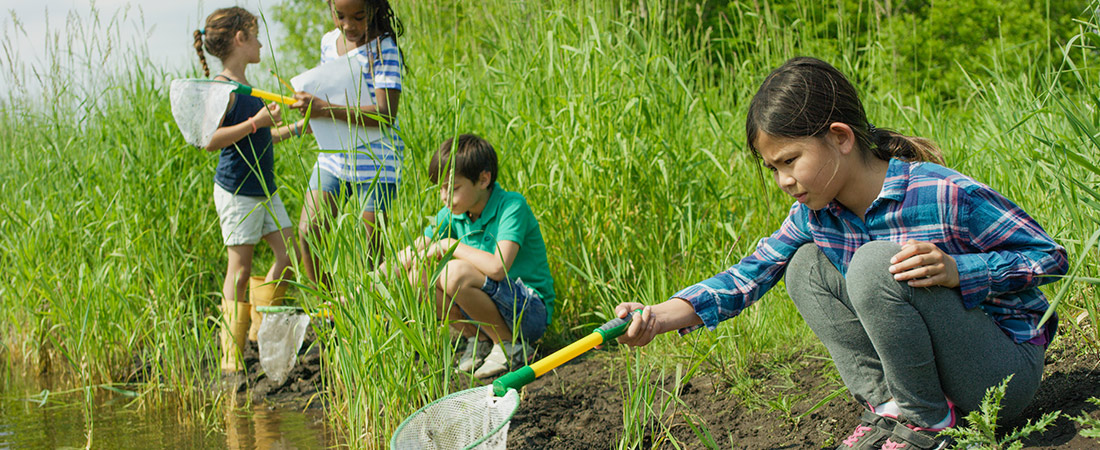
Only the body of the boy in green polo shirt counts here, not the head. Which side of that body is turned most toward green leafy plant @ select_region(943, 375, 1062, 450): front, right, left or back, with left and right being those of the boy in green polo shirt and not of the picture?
left

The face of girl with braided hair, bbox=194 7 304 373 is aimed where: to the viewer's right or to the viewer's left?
to the viewer's right

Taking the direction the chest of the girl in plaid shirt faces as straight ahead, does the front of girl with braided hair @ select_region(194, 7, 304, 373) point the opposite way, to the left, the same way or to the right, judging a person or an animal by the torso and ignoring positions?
the opposite way

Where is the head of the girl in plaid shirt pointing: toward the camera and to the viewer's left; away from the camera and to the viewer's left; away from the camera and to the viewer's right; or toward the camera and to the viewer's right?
toward the camera and to the viewer's left

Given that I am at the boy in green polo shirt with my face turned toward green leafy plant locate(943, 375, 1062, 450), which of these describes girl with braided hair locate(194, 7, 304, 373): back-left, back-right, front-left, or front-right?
back-right

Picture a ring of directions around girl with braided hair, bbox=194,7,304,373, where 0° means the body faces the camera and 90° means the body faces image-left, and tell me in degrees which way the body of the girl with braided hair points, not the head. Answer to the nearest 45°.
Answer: approximately 270°

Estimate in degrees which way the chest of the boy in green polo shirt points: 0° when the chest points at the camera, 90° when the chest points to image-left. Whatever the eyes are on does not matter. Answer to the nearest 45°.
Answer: approximately 45°

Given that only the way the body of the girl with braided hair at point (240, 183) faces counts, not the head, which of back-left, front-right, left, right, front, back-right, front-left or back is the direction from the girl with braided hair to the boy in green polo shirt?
front-right

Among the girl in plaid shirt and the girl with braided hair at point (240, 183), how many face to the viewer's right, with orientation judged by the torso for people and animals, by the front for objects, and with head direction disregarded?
1

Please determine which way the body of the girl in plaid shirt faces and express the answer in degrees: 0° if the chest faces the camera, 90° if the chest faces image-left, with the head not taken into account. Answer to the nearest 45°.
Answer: approximately 45°

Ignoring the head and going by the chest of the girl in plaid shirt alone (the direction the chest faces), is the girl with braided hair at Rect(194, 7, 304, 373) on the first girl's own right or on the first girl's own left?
on the first girl's own right

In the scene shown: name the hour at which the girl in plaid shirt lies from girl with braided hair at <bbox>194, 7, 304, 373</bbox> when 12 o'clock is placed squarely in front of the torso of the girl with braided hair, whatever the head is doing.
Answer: The girl in plaid shirt is roughly at 2 o'clock from the girl with braided hair.
